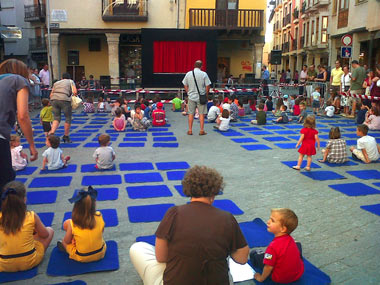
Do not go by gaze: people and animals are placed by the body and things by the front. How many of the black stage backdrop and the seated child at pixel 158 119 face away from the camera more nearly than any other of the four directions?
1

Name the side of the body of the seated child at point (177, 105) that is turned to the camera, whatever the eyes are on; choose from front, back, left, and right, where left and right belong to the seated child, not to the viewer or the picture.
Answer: back

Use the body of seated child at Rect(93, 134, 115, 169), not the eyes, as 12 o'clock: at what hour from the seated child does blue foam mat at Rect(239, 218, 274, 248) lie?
The blue foam mat is roughly at 5 o'clock from the seated child.

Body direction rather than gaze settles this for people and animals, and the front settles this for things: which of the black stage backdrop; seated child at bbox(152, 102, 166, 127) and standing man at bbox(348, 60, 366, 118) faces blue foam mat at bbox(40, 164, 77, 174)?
the black stage backdrop

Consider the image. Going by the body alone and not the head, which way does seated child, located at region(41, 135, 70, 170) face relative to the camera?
away from the camera

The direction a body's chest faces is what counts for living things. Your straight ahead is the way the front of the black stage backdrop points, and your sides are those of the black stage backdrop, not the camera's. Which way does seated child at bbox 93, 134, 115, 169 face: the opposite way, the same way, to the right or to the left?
the opposite way

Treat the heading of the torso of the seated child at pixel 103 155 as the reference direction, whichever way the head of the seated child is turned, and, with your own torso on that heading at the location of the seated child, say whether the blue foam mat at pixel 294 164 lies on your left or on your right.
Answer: on your right
